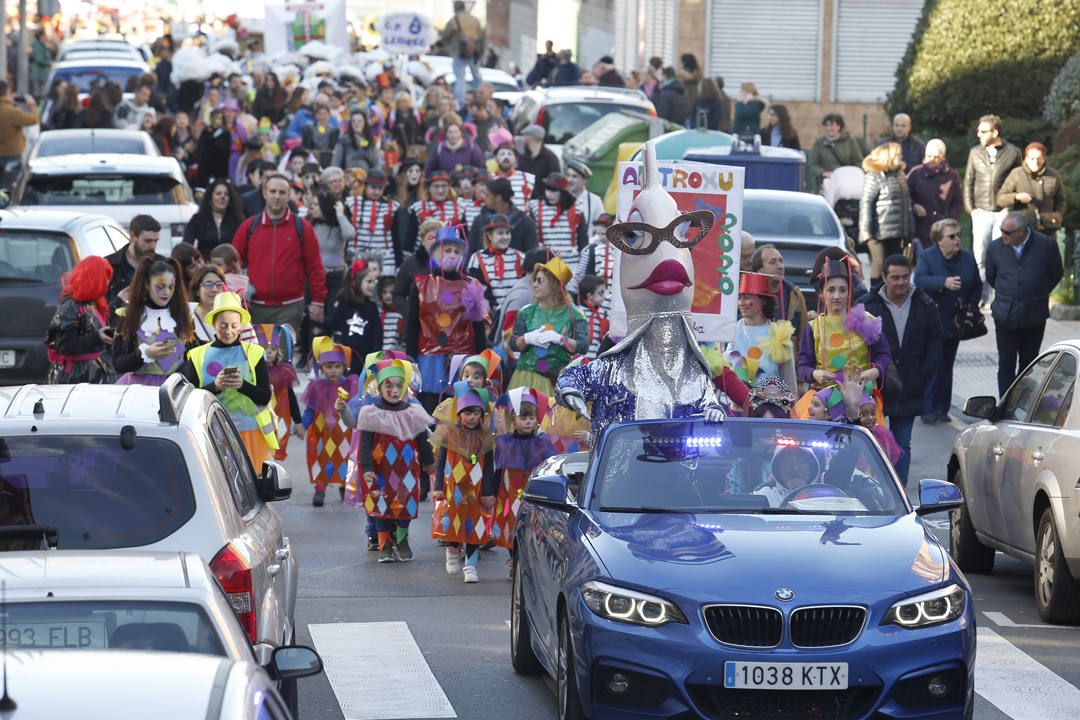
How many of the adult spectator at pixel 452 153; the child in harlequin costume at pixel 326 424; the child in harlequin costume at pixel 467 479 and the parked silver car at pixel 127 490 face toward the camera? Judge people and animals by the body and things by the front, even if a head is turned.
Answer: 3

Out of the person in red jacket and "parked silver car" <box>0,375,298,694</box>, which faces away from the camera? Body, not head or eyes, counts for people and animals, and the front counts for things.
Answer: the parked silver car

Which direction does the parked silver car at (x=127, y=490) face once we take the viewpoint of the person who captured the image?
facing away from the viewer

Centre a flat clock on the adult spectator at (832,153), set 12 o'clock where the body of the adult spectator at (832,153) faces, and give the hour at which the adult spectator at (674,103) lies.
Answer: the adult spectator at (674,103) is roughly at 4 o'clock from the adult spectator at (832,153).

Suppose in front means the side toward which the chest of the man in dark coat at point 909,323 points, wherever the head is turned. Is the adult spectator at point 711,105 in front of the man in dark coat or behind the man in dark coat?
behind

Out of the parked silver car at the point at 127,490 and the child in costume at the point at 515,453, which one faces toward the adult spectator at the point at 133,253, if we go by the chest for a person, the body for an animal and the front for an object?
the parked silver car

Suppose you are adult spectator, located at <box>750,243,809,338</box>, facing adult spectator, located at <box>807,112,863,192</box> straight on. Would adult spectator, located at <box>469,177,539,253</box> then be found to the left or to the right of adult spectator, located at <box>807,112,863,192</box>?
left

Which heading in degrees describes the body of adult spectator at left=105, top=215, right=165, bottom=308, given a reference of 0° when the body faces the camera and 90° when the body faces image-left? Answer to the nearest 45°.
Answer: approximately 315°

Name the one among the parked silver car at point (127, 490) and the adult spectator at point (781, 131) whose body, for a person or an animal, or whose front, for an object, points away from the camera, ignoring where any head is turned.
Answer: the parked silver car

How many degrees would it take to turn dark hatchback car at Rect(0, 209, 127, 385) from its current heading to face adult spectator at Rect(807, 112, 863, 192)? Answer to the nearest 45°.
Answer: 0° — it already faces them
